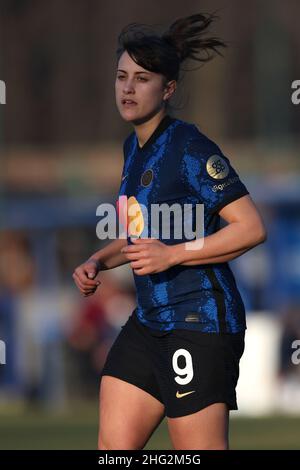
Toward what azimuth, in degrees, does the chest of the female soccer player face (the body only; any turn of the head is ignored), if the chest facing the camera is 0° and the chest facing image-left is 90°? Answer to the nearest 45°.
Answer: approximately 45°

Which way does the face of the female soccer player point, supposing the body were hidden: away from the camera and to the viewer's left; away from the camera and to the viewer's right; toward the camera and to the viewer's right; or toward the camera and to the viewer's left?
toward the camera and to the viewer's left
